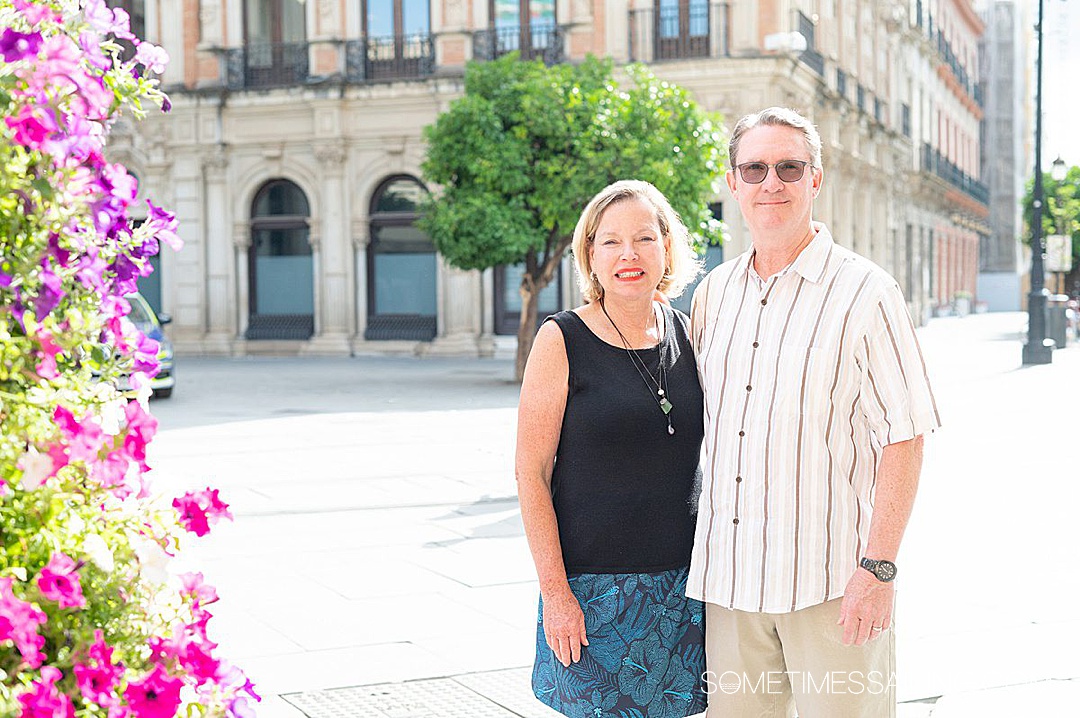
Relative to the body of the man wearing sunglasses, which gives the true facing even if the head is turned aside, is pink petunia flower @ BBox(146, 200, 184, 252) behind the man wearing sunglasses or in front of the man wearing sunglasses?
in front

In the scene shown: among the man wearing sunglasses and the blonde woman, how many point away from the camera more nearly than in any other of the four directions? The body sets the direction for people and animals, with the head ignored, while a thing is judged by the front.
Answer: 0

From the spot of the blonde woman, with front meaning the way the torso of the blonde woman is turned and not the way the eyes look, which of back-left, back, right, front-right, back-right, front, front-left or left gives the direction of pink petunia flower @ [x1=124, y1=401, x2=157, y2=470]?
right

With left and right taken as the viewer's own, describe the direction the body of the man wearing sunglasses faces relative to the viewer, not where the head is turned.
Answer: facing the viewer and to the left of the viewer

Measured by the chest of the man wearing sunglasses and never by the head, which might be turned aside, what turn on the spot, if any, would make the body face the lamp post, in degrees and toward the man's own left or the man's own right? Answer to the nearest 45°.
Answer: approximately 135° to the man's own right

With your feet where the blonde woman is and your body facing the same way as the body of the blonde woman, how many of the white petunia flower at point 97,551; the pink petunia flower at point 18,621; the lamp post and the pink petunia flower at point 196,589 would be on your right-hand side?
3

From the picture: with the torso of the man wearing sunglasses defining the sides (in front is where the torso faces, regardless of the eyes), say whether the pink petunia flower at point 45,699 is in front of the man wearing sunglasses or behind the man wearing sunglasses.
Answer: in front

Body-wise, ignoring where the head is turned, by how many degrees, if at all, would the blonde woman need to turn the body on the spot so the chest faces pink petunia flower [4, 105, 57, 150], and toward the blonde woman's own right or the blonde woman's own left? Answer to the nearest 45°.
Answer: approximately 90° to the blonde woman's own right

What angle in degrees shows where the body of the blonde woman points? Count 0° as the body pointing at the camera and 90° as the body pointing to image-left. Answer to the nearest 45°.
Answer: approximately 315°

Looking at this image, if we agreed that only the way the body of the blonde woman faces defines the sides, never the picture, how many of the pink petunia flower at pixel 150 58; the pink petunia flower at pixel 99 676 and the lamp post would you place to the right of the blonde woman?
2
